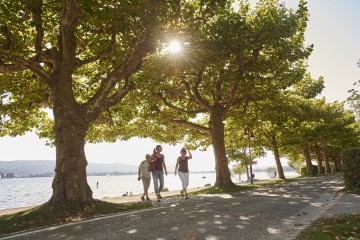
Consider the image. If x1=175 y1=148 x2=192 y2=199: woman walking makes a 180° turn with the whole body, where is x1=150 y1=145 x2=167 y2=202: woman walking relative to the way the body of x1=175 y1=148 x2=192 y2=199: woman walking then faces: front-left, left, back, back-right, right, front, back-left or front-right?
left

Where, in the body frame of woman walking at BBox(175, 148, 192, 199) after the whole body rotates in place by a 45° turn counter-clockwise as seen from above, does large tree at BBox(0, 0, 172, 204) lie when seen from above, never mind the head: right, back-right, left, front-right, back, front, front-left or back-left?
right

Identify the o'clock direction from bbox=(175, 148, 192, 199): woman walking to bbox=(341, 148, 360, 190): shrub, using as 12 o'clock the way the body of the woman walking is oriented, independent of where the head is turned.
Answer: The shrub is roughly at 9 o'clock from the woman walking.

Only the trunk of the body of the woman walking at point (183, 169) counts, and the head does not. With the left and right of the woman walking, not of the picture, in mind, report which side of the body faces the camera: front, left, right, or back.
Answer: front
